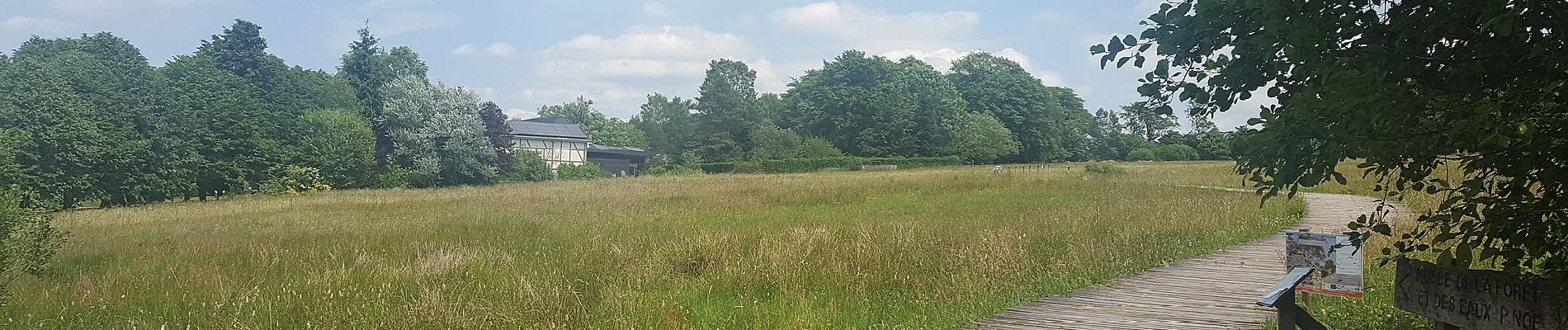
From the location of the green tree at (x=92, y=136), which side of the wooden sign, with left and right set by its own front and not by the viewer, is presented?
right

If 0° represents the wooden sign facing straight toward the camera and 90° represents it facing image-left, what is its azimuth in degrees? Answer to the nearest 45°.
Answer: approximately 0°
